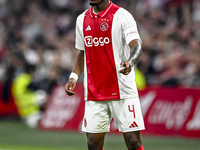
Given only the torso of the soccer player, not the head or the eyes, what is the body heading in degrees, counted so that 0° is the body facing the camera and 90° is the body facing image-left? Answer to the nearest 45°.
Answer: approximately 45°

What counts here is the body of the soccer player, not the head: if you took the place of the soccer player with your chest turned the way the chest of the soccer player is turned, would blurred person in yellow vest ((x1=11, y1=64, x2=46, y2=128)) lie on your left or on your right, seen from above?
on your right
